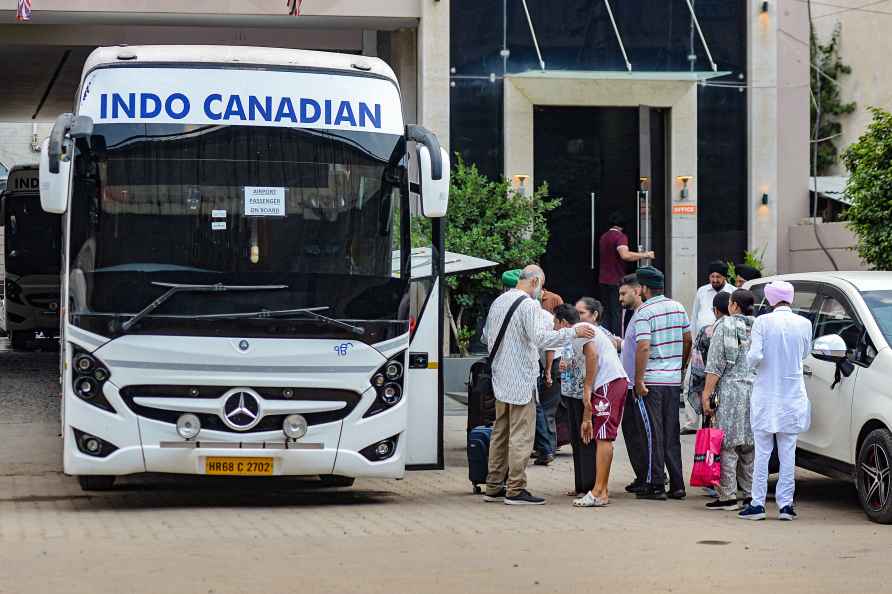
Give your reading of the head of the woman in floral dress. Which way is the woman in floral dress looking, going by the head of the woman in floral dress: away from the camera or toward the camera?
away from the camera

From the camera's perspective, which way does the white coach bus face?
toward the camera

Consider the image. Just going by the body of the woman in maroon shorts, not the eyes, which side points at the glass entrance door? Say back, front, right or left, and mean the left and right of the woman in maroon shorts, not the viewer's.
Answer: right

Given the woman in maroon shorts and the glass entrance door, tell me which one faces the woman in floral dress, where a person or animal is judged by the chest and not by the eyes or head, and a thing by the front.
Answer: the glass entrance door

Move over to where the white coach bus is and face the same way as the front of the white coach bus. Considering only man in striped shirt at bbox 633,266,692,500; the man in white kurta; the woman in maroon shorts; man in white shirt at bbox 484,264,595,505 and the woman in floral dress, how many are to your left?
5

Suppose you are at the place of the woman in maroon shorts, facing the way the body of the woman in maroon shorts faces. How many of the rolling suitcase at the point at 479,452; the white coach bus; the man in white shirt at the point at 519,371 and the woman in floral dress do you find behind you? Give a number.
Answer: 1

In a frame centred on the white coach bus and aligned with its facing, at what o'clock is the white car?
The white car is roughly at 9 o'clock from the white coach bus.

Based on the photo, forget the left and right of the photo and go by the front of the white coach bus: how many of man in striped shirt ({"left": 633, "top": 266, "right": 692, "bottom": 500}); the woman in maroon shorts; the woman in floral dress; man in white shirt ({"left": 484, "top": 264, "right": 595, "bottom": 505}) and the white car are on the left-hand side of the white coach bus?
5

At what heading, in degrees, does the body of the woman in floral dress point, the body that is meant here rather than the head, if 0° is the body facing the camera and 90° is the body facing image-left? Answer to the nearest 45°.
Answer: approximately 135°

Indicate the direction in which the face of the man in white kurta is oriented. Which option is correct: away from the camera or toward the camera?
away from the camera

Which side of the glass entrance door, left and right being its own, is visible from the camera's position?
front

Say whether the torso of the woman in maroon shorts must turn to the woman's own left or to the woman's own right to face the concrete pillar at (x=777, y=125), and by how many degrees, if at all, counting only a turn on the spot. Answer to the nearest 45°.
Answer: approximately 90° to the woman's own right

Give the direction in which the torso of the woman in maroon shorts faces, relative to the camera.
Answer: to the viewer's left

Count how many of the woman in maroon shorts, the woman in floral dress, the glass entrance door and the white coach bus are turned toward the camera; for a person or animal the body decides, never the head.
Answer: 2

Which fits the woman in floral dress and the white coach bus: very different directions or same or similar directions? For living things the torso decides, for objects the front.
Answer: very different directions

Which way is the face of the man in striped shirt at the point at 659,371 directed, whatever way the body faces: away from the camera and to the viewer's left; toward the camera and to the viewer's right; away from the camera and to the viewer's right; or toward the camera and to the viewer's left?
away from the camera and to the viewer's left

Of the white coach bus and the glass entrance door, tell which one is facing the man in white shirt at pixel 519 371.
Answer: the glass entrance door
